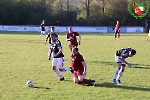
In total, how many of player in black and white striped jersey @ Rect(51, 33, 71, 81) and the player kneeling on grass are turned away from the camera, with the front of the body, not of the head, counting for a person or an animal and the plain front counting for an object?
0

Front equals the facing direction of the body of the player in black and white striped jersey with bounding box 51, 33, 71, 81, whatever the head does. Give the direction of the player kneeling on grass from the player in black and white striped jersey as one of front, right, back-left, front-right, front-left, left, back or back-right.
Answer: left

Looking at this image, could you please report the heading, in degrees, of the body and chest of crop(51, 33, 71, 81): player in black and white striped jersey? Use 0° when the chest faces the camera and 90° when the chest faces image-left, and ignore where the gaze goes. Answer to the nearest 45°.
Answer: approximately 45°

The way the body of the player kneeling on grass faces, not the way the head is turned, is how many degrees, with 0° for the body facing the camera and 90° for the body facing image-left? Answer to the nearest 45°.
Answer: approximately 45°
